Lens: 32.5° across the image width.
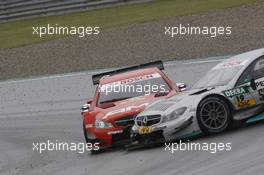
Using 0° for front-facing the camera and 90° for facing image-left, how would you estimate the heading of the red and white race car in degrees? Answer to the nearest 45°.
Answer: approximately 0°

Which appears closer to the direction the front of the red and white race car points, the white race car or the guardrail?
the white race car

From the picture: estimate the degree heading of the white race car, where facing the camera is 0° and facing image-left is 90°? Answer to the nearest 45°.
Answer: approximately 45°

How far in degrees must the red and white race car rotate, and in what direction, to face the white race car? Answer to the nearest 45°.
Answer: approximately 45° to its left

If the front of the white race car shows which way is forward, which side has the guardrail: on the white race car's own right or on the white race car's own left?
on the white race car's own right

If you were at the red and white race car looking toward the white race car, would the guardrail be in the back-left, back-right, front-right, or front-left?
back-left

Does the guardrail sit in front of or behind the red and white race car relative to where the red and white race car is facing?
behind
